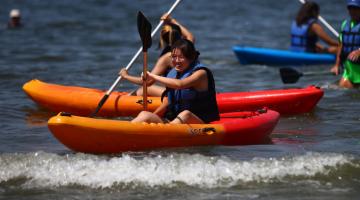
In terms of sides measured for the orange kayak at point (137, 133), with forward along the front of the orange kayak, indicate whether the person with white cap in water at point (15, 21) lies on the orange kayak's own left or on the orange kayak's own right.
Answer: on the orange kayak's own right

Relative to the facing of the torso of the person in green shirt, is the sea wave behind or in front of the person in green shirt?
in front

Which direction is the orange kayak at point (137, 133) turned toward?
to the viewer's left

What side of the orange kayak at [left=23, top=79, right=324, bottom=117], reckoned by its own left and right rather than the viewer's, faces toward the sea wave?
left

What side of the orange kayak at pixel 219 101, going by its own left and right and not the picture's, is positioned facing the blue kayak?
right

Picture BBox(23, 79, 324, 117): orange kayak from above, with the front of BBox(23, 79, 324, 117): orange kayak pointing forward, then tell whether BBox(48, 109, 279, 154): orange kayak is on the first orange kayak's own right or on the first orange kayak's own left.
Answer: on the first orange kayak's own left

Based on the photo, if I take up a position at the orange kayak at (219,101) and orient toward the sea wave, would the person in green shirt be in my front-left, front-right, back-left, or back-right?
back-left

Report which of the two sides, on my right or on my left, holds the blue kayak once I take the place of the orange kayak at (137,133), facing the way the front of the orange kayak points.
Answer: on my right

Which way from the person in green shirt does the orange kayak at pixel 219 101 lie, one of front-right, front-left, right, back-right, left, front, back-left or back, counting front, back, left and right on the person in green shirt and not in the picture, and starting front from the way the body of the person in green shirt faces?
front-right

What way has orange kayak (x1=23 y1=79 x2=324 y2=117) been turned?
to the viewer's left
